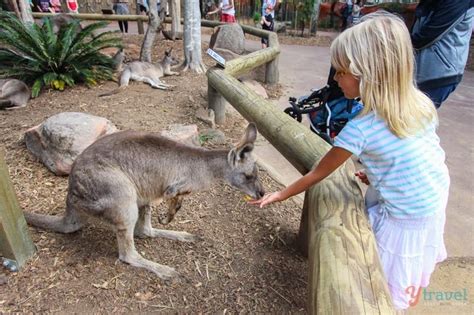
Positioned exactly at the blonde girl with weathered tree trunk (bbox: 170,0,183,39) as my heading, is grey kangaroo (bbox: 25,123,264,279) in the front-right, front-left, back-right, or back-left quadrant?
front-left

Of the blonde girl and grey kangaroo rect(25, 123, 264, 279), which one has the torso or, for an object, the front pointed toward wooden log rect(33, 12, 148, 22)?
the blonde girl

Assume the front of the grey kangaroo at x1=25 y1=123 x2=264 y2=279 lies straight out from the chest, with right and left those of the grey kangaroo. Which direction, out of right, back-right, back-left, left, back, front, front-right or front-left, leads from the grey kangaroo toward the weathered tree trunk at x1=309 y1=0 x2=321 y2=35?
front-left

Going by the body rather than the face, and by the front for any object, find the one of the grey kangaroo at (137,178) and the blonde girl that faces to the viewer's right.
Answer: the grey kangaroo

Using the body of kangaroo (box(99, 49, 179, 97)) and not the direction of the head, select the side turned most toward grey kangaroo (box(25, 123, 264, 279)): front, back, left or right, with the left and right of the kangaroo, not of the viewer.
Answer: right

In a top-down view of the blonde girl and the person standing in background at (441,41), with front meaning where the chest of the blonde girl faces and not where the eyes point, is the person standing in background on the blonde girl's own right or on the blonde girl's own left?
on the blonde girl's own right

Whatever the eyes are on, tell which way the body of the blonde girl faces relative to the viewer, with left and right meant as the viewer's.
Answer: facing away from the viewer and to the left of the viewer

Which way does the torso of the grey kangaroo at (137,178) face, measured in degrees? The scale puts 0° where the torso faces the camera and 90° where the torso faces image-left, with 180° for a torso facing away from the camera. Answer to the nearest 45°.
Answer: approximately 270°

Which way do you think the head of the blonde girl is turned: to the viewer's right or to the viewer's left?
to the viewer's left

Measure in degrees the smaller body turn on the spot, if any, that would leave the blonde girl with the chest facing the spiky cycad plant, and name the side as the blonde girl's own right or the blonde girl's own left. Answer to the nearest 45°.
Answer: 0° — they already face it

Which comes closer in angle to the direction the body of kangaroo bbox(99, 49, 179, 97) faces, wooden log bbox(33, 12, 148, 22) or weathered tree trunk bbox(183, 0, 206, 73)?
the weathered tree trunk

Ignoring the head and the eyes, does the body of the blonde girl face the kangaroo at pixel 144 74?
yes
